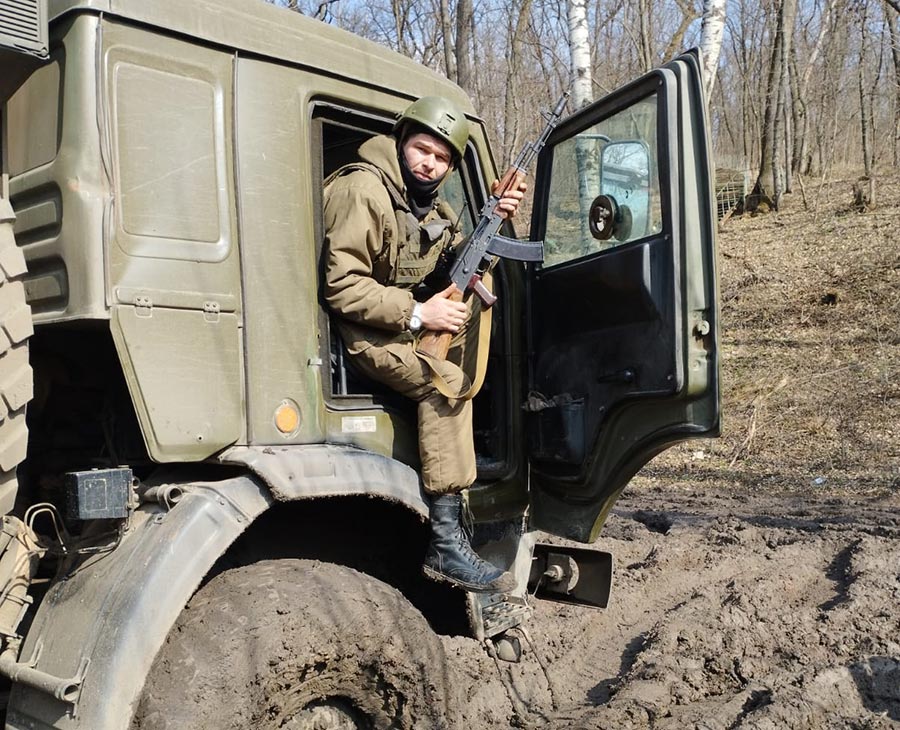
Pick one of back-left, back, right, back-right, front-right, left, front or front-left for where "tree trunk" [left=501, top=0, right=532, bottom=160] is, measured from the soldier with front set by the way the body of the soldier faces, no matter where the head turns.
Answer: back-left

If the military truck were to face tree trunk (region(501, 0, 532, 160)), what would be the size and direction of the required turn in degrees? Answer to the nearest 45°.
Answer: approximately 45° to its left

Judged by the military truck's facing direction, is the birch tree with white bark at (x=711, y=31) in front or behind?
in front

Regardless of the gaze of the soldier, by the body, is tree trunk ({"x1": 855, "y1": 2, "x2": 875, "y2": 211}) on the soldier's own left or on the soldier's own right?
on the soldier's own left

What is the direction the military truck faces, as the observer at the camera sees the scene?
facing away from the viewer and to the right of the viewer

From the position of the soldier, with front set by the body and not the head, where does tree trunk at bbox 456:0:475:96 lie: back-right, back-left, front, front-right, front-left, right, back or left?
back-left
